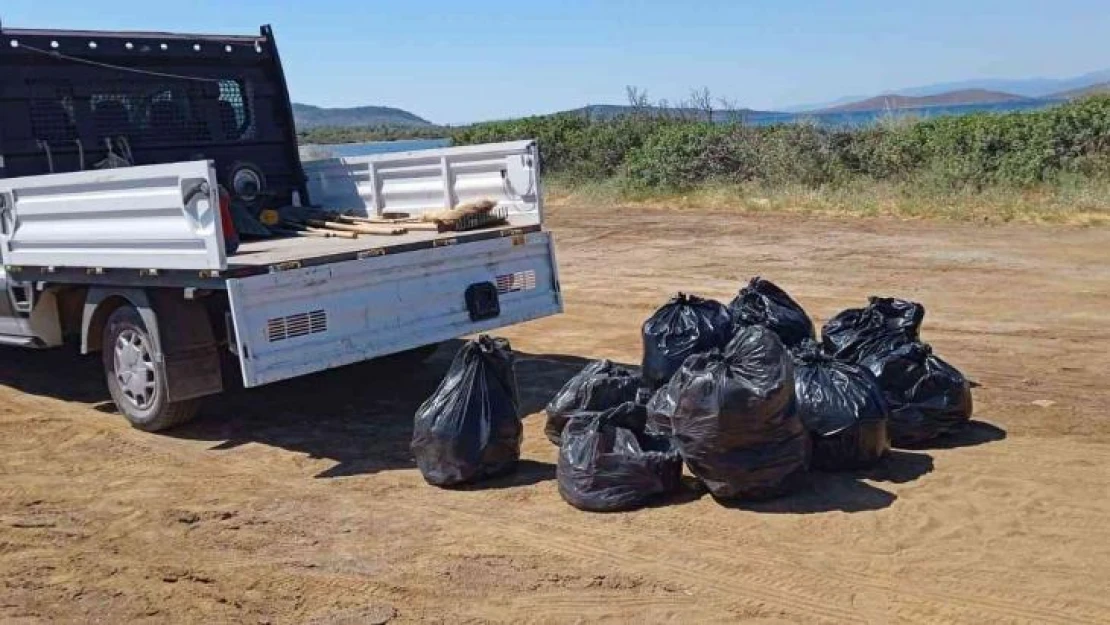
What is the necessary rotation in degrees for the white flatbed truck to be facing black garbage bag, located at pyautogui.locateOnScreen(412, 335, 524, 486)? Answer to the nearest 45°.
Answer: approximately 180°

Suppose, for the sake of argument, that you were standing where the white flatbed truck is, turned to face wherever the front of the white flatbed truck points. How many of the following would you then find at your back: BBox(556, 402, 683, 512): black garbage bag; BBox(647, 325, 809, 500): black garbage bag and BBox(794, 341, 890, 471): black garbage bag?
3

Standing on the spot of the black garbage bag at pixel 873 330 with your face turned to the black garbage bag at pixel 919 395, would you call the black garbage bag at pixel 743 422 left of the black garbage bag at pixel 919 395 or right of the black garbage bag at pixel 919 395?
right

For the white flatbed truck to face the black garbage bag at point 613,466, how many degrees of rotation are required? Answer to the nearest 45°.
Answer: approximately 180°

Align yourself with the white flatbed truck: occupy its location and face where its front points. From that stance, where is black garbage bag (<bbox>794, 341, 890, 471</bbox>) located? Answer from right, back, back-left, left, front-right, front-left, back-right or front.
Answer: back

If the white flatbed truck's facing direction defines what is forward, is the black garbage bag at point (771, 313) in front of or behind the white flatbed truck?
behind

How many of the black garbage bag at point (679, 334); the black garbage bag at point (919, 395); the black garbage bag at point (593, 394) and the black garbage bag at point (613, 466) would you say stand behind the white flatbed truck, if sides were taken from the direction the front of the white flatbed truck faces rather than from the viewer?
4

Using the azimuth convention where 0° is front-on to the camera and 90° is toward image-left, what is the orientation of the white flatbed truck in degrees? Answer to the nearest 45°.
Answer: approximately 135°

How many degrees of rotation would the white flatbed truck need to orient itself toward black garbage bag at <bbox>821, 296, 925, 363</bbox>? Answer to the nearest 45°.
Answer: approximately 180°

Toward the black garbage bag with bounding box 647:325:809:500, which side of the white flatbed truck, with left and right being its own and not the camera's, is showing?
back

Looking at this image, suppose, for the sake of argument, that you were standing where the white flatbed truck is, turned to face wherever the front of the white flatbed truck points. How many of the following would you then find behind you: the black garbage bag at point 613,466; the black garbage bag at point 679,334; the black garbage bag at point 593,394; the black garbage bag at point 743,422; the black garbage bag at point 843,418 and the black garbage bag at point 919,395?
6

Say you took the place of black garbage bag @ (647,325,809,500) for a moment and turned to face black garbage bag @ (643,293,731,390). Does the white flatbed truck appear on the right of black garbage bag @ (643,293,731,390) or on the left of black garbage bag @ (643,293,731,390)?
left

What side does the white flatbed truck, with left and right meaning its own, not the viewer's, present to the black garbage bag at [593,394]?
back

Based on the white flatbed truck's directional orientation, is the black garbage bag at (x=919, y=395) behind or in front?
behind
